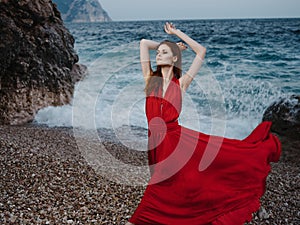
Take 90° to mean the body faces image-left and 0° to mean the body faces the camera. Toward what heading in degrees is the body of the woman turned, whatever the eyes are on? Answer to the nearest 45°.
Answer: approximately 45°

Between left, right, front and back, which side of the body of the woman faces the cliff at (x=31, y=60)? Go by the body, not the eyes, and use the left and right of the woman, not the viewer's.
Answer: right

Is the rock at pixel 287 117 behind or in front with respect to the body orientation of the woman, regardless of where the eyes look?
behind
